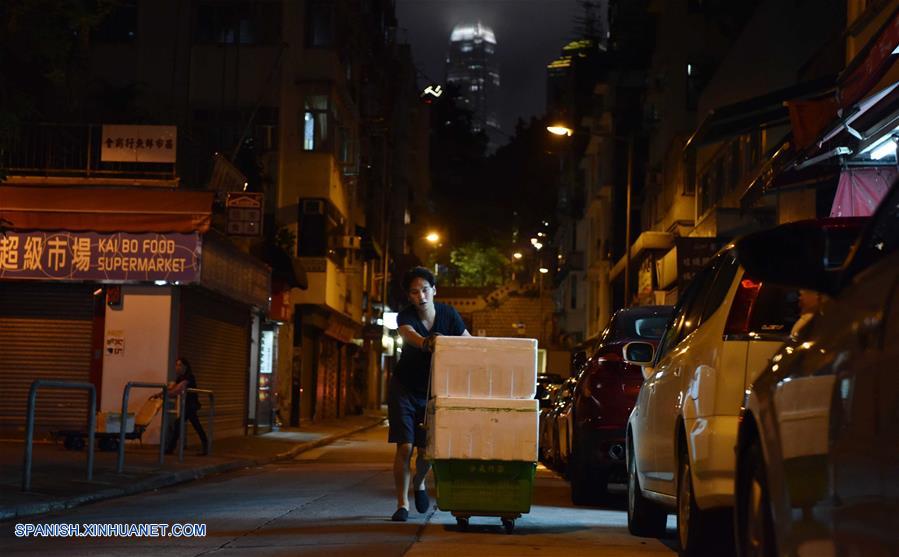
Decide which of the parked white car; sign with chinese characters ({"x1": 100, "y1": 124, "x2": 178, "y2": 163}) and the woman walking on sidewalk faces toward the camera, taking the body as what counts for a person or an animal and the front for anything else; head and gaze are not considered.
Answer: the sign with chinese characters

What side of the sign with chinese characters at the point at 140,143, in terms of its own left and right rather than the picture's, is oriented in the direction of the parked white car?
front

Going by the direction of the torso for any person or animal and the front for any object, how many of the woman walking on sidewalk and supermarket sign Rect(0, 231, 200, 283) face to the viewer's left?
1

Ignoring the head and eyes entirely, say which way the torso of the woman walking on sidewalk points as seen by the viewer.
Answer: to the viewer's left

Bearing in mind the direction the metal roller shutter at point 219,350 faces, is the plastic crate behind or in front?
in front

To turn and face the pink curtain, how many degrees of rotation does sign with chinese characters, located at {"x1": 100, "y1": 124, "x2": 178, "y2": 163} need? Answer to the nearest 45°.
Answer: approximately 45° to its left

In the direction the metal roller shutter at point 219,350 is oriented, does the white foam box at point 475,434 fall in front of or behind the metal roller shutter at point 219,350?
in front

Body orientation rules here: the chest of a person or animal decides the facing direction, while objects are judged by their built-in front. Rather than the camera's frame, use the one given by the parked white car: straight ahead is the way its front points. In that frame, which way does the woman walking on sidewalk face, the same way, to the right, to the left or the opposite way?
to the left

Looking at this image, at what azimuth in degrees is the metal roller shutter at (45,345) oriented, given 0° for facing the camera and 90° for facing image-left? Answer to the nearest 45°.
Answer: approximately 0°

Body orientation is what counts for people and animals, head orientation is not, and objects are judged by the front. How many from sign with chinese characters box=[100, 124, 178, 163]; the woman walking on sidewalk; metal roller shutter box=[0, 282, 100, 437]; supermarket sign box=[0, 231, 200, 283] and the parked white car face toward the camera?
3

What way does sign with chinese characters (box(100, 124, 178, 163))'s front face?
toward the camera

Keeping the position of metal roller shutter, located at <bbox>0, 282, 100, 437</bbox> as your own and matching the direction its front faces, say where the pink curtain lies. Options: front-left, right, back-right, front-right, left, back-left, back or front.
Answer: front-left

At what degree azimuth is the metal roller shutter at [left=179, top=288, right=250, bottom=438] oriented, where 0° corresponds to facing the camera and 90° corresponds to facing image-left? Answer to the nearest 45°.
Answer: approximately 315°
